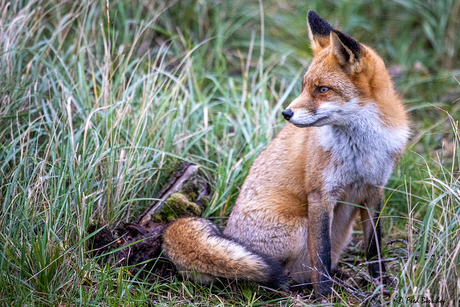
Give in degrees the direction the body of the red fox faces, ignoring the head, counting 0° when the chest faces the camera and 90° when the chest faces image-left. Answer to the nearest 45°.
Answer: approximately 315°
